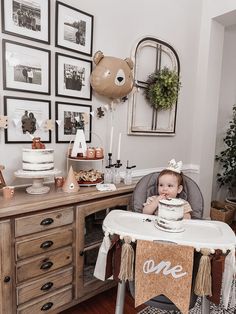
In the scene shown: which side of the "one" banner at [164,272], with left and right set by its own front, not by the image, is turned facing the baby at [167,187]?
back

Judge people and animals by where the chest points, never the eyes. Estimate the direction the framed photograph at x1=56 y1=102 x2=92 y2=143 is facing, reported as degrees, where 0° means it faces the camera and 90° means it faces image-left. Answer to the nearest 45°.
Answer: approximately 315°

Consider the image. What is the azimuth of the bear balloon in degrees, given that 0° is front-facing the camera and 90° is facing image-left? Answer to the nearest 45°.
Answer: approximately 315°

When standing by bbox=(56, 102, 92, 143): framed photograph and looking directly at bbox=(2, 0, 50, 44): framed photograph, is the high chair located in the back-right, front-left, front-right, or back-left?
back-left

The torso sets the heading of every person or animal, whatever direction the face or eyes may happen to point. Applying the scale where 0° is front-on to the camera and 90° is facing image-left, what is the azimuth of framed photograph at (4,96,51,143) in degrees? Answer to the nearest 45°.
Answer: approximately 315°

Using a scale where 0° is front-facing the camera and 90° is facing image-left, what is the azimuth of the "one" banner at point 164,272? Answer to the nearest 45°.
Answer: approximately 0°

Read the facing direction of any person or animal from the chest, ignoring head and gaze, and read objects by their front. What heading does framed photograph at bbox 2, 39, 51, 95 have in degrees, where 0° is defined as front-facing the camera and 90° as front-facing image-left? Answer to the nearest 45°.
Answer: approximately 315°
